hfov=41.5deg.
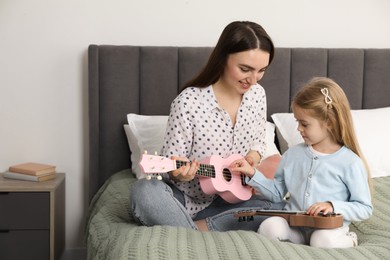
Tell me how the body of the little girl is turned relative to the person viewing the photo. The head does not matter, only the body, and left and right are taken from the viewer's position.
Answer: facing the viewer and to the left of the viewer

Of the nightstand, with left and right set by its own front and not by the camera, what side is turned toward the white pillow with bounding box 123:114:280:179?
left

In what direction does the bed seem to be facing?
toward the camera

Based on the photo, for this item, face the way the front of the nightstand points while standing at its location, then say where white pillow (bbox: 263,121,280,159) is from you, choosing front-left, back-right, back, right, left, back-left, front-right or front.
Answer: left

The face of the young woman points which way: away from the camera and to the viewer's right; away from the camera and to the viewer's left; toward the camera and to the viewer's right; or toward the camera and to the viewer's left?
toward the camera and to the viewer's right

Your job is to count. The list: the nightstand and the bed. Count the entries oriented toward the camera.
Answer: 2

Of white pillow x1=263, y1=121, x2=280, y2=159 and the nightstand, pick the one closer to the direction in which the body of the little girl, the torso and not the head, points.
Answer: the nightstand

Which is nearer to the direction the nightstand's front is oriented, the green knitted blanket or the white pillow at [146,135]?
the green knitted blanket

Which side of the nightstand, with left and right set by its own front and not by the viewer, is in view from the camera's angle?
front
